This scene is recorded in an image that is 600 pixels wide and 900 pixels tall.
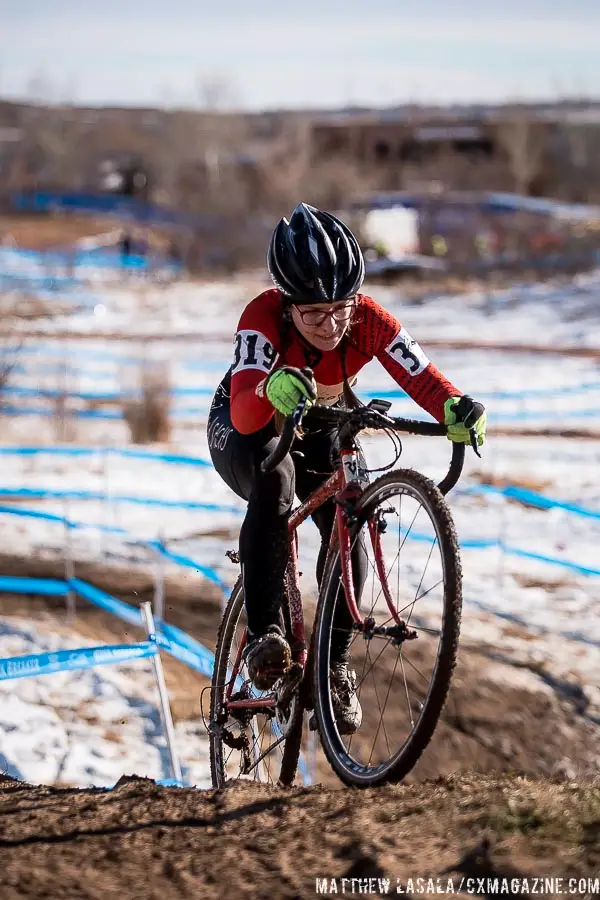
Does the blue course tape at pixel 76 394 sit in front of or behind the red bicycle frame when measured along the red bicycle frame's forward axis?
behind

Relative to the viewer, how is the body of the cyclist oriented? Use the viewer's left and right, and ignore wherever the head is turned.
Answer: facing the viewer and to the right of the viewer

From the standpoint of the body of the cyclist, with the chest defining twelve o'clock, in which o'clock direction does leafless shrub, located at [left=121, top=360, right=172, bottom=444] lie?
The leafless shrub is roughly at 7 o'clock from the cyclist.

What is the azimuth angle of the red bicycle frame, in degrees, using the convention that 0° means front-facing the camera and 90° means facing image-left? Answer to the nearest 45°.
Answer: approximately 315°

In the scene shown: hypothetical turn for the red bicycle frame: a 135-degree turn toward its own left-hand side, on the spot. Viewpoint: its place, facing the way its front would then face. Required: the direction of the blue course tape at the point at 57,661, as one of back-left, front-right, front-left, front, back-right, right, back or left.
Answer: front-left

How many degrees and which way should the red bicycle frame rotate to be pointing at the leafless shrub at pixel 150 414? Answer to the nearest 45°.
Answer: approximately 135° to its left
